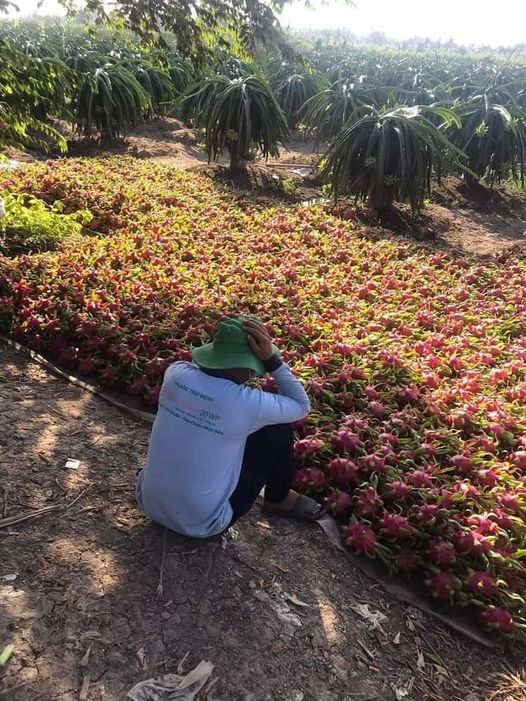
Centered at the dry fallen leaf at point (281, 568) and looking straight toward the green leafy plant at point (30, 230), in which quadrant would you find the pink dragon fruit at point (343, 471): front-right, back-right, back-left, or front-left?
front-right

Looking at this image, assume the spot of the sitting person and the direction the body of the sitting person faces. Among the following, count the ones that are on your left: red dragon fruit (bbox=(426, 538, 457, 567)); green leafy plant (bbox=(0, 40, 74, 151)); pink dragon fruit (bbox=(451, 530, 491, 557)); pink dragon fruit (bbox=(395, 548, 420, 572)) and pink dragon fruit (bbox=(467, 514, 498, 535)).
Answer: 1

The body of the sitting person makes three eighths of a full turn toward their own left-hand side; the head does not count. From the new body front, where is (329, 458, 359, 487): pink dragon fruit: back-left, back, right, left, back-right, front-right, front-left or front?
back-right

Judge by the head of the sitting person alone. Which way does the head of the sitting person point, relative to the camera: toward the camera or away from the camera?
away from the camera

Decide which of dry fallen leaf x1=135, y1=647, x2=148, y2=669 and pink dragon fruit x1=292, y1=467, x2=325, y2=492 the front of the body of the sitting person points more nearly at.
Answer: the pink dragon fruit

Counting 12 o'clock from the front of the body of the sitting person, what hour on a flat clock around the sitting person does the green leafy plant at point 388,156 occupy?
The green leafy plant is roughly at 11 o'clock from the sitting person.

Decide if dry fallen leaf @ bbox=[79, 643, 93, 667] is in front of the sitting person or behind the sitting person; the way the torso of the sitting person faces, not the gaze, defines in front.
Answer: behind

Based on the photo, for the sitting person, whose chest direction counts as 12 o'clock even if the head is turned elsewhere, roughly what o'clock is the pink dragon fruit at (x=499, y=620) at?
The pink dragon fruit is roughly at 2 o'clock from the sitting person.

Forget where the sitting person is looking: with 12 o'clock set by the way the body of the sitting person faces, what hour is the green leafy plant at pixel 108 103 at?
The green leafy plant is roughly at 10 o'clock from the sitting person.

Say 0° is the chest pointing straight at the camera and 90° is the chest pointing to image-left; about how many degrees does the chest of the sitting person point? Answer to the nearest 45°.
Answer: approximately 225°

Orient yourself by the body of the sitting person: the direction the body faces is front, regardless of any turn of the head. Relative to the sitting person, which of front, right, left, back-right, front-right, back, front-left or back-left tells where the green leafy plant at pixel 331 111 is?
front-left

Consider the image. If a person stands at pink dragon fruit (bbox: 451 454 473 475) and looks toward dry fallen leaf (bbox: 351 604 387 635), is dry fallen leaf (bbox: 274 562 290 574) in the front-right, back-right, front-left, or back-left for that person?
front-right

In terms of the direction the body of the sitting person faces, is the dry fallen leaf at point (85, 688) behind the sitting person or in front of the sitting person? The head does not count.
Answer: behind

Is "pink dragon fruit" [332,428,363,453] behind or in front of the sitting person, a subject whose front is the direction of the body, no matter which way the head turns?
in front

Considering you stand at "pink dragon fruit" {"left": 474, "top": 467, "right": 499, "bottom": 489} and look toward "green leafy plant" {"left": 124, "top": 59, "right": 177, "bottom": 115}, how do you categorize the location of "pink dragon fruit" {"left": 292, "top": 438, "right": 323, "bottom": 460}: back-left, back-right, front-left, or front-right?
front-left
